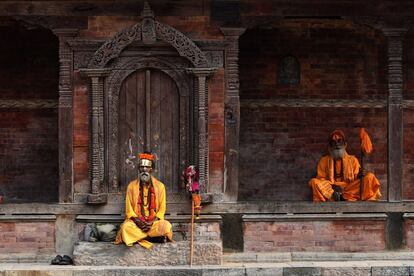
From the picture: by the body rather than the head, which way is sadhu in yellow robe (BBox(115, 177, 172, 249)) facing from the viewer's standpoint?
toward the camera

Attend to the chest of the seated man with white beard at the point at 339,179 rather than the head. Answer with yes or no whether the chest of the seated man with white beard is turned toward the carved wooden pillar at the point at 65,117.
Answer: no

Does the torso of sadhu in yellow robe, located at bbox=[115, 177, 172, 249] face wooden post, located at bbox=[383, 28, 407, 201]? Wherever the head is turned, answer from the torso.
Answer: no

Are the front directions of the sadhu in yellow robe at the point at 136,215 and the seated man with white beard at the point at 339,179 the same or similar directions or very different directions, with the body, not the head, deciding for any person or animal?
same or similar directions

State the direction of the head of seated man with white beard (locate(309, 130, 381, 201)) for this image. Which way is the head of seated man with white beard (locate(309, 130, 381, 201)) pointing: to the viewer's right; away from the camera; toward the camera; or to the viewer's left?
toward the camera

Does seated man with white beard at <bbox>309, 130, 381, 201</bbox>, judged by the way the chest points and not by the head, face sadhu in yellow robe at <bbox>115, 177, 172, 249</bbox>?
no

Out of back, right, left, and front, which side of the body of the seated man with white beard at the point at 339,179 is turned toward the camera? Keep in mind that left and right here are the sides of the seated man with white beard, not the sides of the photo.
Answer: front

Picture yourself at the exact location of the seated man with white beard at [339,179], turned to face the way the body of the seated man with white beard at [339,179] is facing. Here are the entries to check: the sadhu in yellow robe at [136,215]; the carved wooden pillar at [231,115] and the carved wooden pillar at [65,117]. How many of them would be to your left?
0

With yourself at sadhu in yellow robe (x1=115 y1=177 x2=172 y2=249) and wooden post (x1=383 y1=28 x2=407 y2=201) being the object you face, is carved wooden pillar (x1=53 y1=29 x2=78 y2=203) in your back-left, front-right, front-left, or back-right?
back-left

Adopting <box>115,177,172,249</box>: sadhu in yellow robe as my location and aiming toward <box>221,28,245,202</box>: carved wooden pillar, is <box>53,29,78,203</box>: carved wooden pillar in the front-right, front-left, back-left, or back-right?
back-left

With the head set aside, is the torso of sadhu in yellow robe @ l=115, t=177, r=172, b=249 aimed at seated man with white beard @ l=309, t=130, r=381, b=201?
no

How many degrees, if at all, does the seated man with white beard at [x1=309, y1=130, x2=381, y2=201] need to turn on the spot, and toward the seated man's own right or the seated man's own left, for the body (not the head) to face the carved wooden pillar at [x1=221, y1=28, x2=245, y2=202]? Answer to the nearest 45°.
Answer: approximately 45° to the seated man's own right

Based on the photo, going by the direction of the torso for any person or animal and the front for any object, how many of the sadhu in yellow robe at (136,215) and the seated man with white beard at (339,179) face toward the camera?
2

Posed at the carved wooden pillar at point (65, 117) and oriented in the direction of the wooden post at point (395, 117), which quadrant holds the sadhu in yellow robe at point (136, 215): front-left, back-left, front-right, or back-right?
front-right
